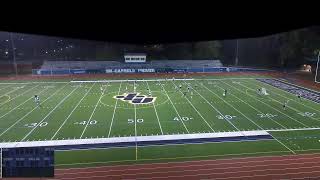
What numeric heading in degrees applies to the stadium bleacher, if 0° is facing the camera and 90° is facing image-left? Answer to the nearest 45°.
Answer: approximately 0°

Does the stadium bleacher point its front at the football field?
yes
